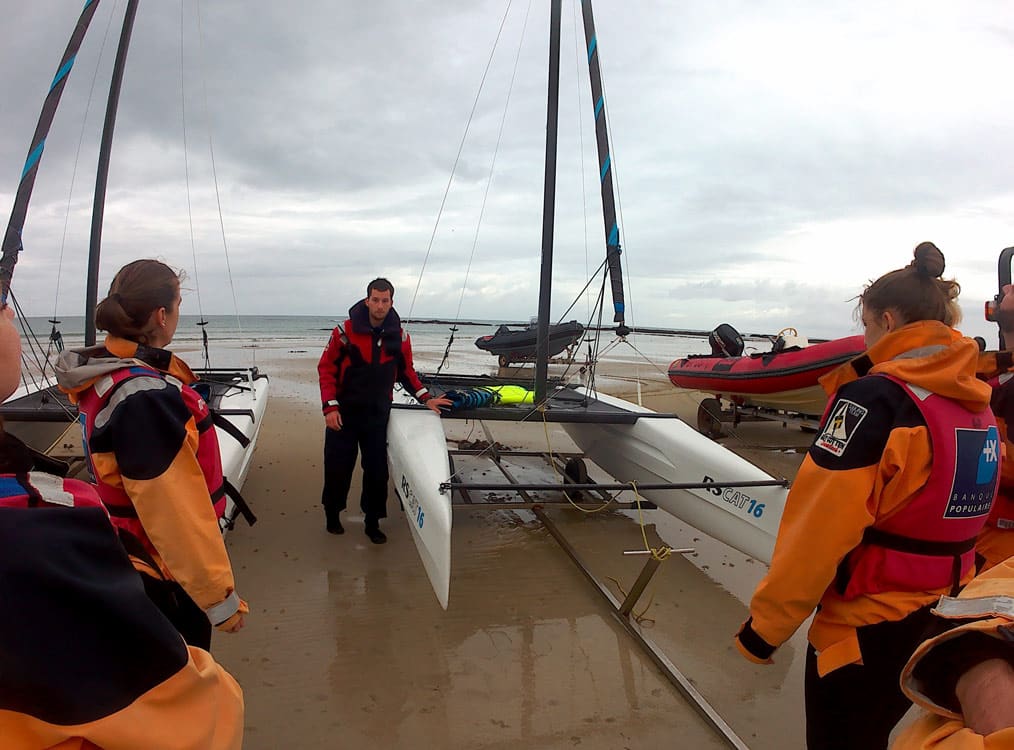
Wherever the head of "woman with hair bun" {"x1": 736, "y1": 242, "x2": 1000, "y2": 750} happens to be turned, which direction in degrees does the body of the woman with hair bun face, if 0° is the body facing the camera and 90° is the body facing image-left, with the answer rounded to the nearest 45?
approximately 135°

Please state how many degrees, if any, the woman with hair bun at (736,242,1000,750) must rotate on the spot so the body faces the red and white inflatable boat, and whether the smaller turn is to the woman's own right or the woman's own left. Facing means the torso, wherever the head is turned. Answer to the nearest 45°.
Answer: approximately 45° to the woman's own right

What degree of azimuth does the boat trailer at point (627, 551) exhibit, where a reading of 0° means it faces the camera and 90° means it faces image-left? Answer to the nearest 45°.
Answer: approximately 315°

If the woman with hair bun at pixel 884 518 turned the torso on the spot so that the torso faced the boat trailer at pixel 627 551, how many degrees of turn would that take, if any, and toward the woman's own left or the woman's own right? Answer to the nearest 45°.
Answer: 0° — they already face it

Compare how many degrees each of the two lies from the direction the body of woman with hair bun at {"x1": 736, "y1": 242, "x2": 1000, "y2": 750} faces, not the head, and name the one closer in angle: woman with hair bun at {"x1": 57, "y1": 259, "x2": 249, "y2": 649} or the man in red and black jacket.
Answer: the man in red and black jacket

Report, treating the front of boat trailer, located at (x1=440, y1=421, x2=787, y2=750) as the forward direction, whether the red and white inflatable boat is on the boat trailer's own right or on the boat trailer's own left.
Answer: on the boat trailer's own left

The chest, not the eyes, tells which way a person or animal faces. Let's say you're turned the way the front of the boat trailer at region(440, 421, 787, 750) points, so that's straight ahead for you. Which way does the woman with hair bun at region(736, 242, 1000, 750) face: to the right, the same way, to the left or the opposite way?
the opposite way

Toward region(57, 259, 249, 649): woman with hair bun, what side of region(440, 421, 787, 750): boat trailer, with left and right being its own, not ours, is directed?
right

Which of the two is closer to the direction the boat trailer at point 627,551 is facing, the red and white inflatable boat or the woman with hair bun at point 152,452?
the woman with hair bun

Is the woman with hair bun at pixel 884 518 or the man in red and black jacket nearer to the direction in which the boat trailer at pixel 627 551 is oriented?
the woman with hair bun

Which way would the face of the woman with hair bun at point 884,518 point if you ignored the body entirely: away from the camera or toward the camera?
away from the camera

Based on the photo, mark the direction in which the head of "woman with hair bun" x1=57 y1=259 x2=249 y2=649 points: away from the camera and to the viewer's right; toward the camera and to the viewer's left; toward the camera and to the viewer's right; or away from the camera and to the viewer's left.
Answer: away from the camera and to the viewer's right
